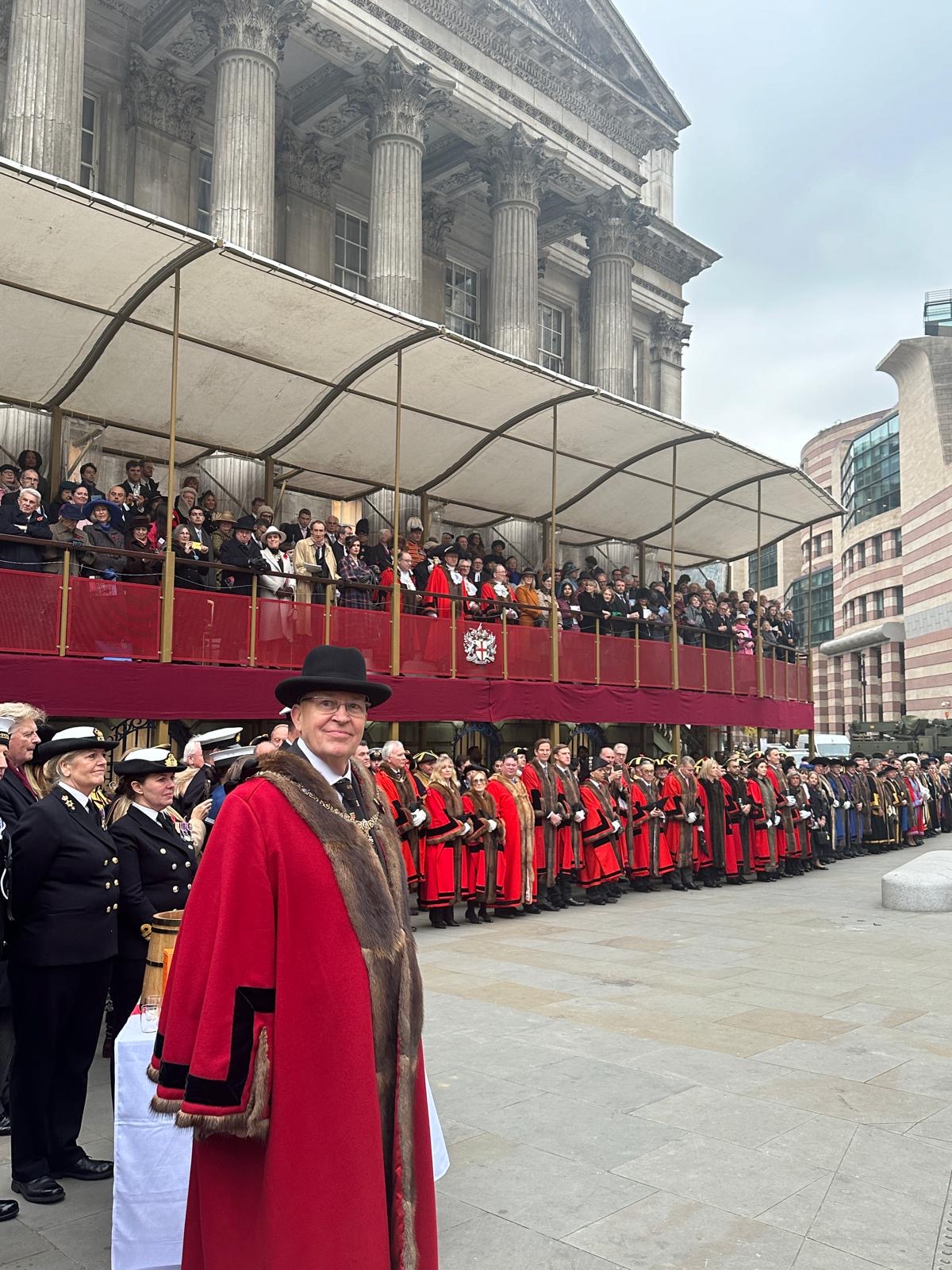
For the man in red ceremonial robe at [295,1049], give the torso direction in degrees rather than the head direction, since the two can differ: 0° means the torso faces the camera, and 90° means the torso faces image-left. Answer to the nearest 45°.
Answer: approximately 315°

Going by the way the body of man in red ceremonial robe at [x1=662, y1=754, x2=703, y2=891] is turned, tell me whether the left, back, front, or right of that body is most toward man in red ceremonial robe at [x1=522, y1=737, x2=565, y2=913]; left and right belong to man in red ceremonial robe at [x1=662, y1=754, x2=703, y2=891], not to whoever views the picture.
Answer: right

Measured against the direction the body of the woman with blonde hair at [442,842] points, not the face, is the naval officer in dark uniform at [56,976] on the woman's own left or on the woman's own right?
on the woman's own right

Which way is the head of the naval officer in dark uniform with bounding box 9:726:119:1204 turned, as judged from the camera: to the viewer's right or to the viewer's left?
to the viewer's right

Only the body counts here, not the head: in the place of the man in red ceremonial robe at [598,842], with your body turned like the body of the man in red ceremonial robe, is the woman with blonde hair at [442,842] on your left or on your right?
on your right

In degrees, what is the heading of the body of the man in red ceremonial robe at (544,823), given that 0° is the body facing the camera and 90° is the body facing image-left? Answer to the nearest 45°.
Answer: approximately 315°
